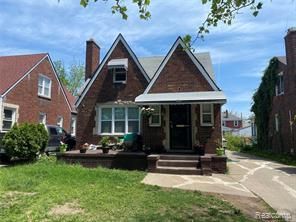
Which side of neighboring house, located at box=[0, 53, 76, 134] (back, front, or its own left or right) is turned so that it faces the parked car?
left

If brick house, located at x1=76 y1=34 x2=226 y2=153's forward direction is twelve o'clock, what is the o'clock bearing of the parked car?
The parked car is roughly at 4 o'clock from the brick house.

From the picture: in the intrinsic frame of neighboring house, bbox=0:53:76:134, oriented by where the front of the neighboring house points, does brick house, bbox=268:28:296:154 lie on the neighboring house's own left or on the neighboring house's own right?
on the neighboring house's own left

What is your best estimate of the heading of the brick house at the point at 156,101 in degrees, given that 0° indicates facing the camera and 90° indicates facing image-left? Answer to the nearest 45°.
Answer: approximately 0°

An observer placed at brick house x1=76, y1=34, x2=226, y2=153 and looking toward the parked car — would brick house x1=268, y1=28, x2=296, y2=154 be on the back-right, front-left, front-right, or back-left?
back-right

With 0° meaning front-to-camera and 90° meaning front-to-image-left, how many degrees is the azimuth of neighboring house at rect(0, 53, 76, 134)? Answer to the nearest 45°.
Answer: approximately 45°

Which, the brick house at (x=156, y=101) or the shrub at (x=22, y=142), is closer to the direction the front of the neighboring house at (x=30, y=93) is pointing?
the shrub
